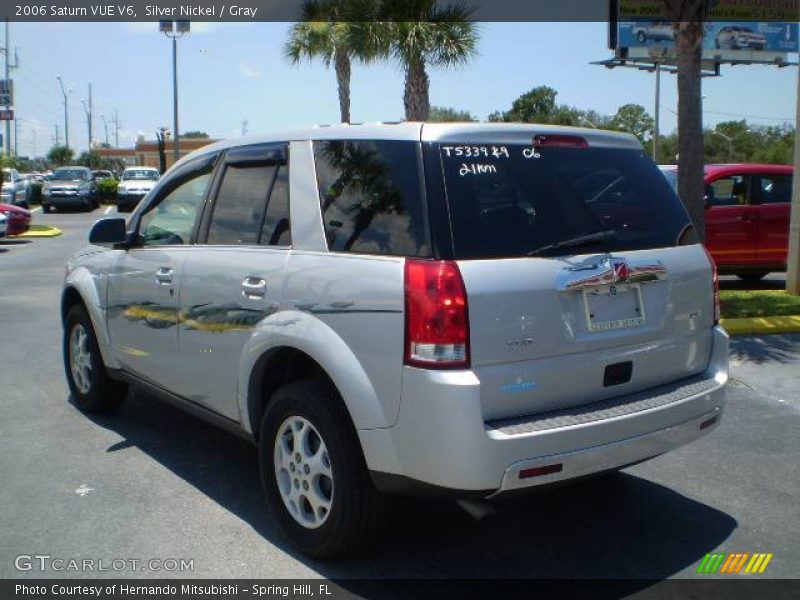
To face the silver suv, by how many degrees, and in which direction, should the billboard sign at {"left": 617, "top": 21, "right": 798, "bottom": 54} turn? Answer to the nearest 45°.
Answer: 0° — it already faces it

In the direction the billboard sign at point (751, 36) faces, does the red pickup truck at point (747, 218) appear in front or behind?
in front

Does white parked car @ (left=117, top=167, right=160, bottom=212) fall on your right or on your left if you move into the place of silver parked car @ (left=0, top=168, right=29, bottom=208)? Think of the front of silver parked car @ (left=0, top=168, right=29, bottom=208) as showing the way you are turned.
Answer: on your left

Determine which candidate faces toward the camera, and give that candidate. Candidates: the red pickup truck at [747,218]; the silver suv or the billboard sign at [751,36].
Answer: the billboard sign

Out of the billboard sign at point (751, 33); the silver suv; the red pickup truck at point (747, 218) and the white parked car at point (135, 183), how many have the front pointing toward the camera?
2

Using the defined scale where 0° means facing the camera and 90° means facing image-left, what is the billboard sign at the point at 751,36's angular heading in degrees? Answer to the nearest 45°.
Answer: approximately 0°
